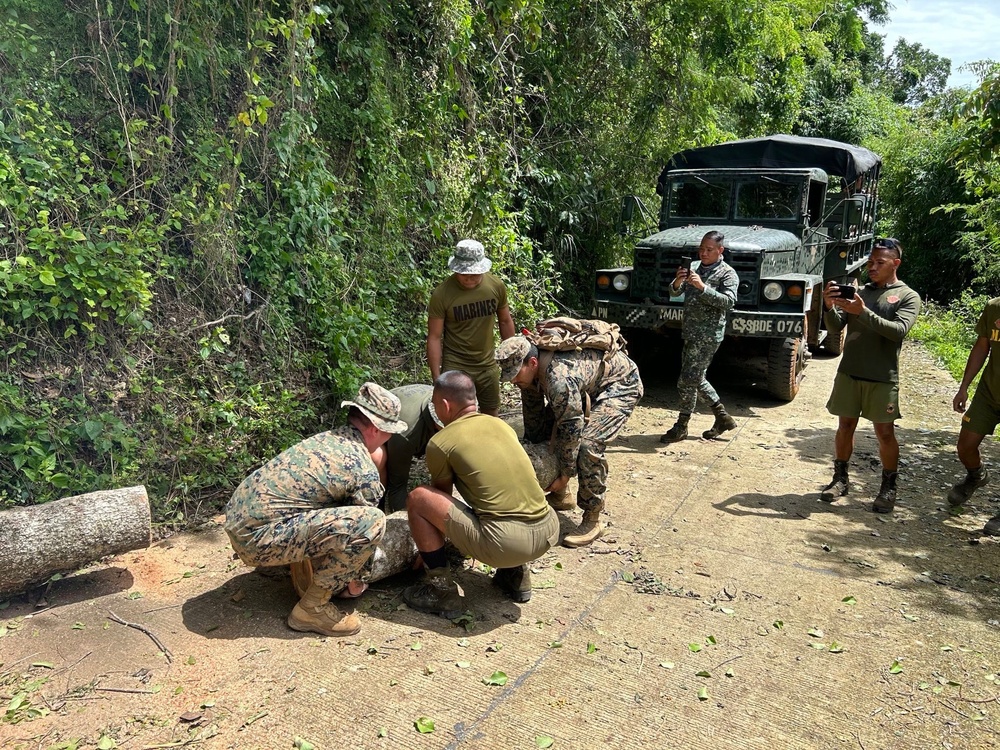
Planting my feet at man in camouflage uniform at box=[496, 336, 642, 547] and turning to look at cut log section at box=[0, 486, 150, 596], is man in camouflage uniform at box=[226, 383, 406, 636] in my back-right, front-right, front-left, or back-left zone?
front-left

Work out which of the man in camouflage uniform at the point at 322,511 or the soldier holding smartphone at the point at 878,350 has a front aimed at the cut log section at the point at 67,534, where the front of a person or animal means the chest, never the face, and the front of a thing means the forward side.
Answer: the soldier holding smartphone

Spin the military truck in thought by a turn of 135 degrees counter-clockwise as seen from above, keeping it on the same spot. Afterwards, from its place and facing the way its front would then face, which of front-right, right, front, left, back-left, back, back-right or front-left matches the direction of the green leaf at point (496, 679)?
right

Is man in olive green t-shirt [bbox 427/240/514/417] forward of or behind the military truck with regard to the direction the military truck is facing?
forward

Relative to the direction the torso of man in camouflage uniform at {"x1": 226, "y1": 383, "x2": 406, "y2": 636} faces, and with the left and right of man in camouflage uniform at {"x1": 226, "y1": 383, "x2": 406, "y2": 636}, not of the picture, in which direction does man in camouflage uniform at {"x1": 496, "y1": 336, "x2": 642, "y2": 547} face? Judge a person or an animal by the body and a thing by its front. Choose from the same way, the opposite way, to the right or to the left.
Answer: the opposite way

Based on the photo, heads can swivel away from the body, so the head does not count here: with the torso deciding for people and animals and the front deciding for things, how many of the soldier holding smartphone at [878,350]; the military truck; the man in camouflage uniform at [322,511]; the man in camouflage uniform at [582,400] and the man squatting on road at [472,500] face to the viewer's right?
1

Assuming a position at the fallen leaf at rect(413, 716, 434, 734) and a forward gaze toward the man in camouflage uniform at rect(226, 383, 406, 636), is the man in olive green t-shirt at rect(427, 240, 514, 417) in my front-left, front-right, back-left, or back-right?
front-right

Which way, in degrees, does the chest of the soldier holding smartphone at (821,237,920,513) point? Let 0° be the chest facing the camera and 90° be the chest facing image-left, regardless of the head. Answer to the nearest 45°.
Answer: approximately 45°

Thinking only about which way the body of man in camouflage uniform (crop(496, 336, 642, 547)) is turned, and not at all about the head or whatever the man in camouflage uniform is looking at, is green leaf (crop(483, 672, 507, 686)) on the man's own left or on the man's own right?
on the man's own left

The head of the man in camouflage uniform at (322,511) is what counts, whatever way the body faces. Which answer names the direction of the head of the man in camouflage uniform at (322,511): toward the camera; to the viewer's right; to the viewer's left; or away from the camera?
to the viewer's right

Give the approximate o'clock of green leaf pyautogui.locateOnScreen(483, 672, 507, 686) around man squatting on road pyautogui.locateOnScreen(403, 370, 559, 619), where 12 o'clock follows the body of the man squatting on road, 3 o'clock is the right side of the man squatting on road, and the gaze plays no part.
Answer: The green leaf is roughly at 7 o'clock from the man squatting on road.

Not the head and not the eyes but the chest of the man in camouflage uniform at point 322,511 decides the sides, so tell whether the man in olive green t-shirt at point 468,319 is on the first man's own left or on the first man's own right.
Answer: on the first man's own left

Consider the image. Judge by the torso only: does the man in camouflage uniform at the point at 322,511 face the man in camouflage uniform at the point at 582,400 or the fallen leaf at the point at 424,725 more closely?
the man in camouflage uniform

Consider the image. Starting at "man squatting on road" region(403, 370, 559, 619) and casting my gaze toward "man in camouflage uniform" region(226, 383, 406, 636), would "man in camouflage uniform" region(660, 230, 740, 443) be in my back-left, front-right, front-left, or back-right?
back-right

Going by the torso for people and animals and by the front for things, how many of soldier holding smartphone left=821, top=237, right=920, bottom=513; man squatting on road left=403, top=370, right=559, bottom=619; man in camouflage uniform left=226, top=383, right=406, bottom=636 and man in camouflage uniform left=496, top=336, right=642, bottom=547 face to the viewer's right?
1

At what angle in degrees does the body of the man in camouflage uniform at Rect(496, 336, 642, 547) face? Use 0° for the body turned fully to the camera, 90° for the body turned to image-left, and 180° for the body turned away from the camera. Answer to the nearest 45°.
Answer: approximately 90°

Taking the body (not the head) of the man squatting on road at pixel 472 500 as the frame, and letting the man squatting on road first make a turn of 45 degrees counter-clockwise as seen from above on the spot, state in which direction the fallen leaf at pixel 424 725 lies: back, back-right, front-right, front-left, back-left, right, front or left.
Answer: left

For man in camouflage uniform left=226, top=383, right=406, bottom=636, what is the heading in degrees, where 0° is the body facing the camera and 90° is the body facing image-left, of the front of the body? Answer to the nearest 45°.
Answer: approximately 270°

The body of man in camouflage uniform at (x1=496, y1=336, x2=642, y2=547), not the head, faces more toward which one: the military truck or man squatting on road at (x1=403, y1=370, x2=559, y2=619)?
the man squatting on road
